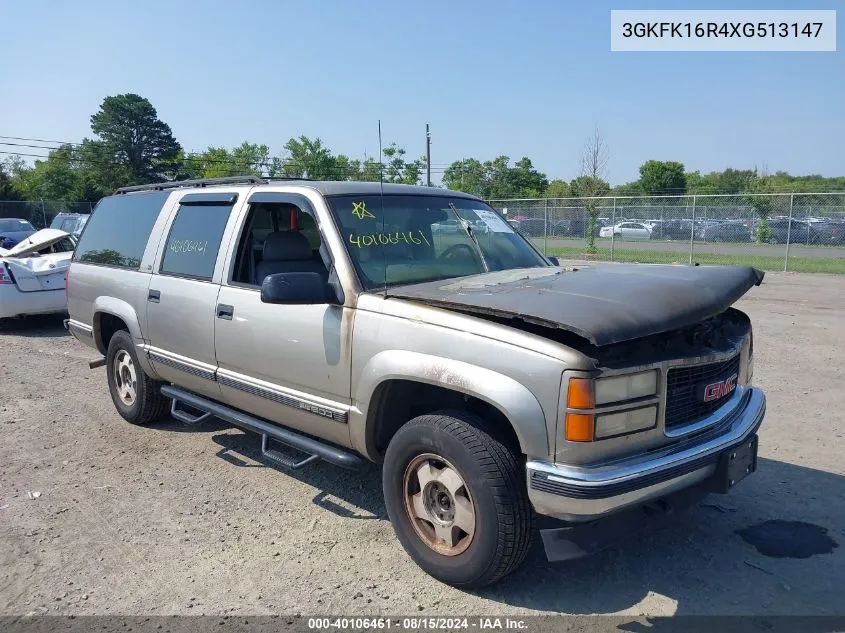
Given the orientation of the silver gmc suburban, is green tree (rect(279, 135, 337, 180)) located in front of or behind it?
behind

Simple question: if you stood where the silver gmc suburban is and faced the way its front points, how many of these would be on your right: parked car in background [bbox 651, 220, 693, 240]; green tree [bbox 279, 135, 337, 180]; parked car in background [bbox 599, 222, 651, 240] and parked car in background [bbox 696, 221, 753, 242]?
0

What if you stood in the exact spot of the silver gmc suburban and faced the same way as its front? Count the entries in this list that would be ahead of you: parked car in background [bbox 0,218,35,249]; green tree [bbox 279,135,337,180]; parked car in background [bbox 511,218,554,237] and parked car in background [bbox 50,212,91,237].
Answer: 0

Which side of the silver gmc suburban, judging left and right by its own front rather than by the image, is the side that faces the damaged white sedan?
back

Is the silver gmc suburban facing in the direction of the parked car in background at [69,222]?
no

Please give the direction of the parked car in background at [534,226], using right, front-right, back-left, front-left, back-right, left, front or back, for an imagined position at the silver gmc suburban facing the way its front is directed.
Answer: back-left

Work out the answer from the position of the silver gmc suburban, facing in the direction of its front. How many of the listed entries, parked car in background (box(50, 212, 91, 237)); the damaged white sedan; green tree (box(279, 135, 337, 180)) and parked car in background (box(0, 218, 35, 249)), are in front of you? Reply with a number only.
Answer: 0

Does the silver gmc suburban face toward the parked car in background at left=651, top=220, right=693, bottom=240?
no

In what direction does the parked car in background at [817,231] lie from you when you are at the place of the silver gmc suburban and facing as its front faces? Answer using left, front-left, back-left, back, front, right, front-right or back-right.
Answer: left

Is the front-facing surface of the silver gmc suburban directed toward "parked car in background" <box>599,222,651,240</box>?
no

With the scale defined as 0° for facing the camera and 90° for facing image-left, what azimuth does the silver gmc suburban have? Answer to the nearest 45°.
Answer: approximately 315°

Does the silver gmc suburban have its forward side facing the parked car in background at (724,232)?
no

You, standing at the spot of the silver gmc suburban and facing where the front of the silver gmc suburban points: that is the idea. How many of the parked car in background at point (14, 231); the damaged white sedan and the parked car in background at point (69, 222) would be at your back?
3
